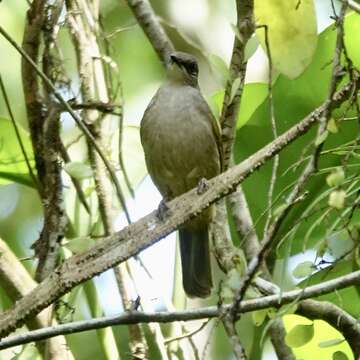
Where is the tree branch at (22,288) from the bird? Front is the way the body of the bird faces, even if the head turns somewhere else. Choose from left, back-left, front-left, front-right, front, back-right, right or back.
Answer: front-right

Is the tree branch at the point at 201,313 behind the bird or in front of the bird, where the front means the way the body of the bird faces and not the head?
in front

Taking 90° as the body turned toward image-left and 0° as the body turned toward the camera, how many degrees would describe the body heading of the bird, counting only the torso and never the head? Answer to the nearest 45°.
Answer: approximately 0°
